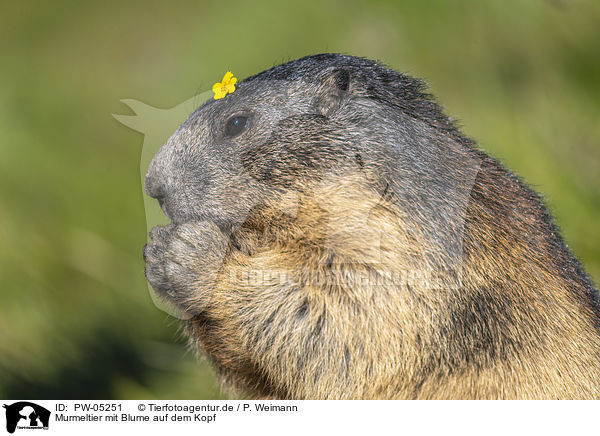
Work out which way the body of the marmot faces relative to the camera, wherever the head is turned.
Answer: to the viewer's left
